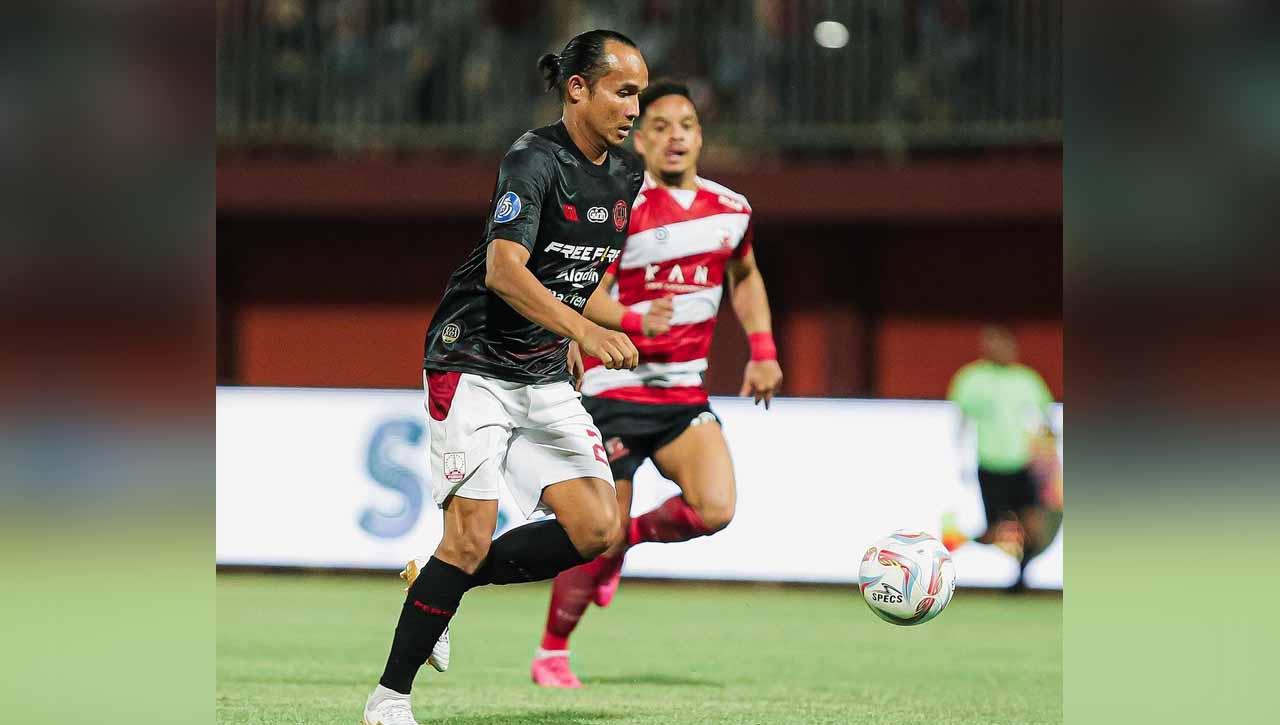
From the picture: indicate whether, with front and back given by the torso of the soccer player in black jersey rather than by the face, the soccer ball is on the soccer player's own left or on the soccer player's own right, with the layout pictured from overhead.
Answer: on the soccer player's own left

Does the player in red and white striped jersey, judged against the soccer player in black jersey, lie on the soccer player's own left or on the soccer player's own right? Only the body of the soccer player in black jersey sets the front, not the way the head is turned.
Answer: on the soccer player's own left

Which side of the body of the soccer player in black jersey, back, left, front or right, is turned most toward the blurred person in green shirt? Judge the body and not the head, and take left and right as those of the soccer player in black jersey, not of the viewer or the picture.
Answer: left

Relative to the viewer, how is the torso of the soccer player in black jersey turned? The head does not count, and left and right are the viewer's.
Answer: facing the viewer and to the right of the viewer
